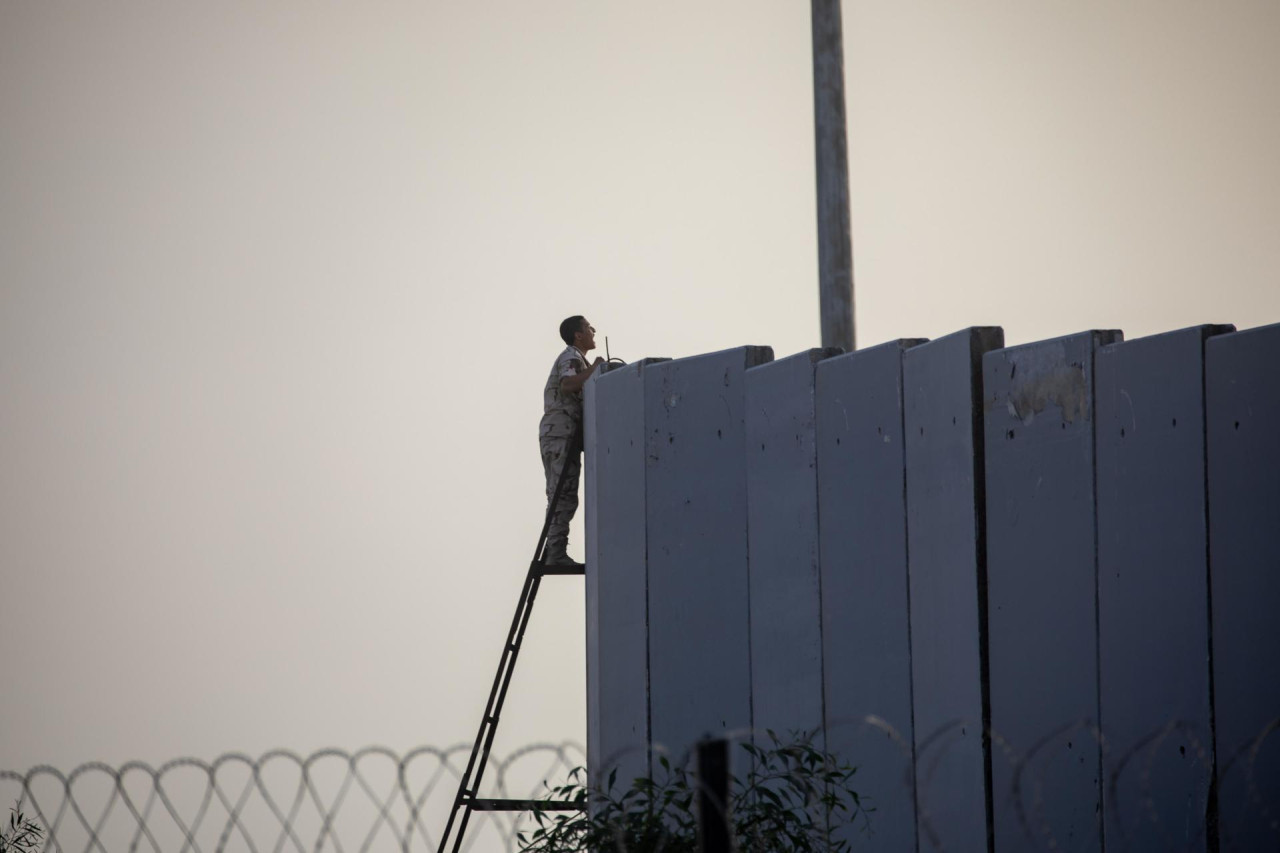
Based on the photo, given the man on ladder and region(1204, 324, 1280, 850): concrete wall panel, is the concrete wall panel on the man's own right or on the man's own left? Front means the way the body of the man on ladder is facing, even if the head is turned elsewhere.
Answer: on the man's own right

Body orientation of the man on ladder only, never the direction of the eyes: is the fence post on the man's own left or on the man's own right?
on the man's own right

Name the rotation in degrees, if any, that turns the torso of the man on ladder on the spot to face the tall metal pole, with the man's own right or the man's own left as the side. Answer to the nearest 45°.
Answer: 0° — they already face it

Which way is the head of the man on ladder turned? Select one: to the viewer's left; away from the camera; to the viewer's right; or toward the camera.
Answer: to the viewer's right

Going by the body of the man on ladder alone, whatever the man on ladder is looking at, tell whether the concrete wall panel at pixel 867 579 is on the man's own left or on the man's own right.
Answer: on the man's own right

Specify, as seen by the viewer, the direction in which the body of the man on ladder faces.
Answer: to the viewer's right

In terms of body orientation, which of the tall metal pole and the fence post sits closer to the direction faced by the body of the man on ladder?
the tall metal pole

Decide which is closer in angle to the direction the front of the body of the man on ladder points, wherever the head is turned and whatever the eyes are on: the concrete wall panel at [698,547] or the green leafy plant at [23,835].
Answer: the concrete wall panel
